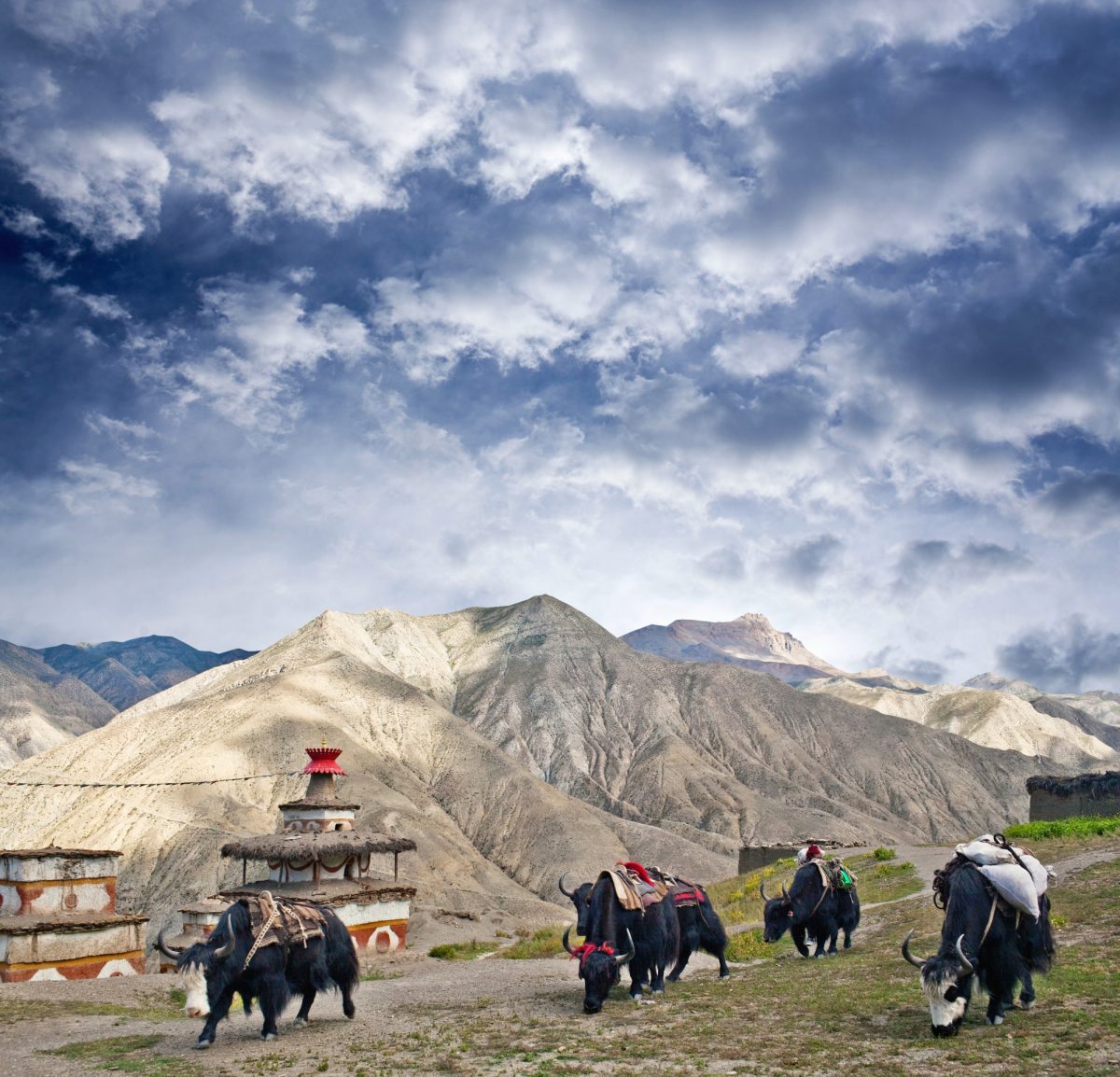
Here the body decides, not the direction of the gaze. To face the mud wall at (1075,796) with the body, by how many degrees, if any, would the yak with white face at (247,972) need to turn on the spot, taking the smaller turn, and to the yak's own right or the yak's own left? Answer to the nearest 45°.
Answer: approximately 180°

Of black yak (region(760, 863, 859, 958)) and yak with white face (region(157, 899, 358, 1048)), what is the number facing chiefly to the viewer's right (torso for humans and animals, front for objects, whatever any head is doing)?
0

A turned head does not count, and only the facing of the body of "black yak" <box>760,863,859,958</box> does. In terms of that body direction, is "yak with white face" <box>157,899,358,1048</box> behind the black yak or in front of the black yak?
in front

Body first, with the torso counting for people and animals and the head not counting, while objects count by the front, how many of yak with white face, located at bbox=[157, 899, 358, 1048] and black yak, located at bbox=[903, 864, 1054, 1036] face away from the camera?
0

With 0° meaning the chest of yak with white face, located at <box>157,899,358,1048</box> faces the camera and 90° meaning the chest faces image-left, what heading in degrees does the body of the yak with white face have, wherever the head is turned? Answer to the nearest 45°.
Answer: approximately 45°

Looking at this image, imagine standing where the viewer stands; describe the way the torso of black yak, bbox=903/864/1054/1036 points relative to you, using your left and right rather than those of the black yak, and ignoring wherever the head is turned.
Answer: facing the viewer and to the left of the viewer
